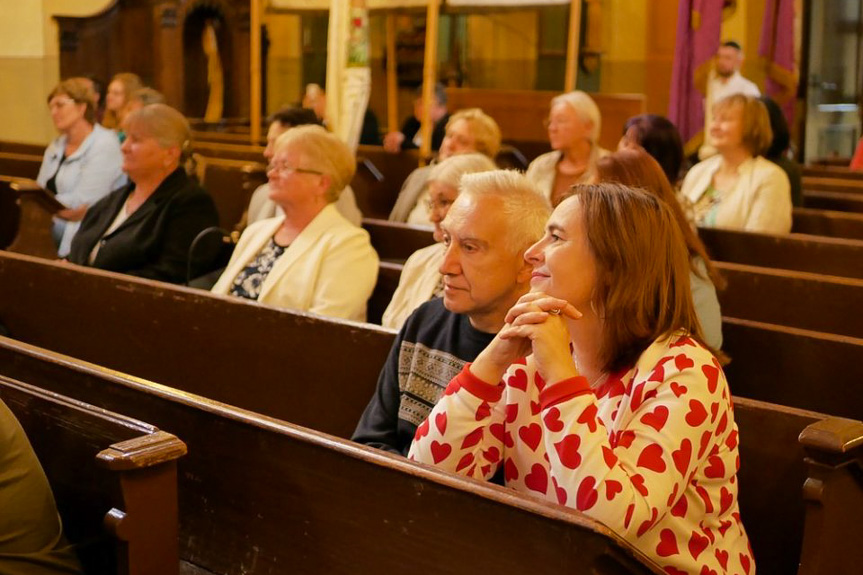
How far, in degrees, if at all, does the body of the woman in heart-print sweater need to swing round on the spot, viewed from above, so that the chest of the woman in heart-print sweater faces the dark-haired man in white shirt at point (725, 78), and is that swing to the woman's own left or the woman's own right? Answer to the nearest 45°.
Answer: approximately 135° to the woman's own right

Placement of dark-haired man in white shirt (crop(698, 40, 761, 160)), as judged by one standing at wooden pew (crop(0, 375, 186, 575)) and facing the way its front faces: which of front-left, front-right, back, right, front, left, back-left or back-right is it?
back

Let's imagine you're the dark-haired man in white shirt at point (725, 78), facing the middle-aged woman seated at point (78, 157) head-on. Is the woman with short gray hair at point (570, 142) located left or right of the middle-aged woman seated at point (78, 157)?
left

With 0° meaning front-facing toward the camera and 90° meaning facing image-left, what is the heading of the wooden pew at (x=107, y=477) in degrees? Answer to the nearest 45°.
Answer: approximately 45°

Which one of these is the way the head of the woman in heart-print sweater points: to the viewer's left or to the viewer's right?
to the viewer's left

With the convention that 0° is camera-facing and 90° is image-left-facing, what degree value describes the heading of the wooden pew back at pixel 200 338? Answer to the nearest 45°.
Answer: approximately 45°

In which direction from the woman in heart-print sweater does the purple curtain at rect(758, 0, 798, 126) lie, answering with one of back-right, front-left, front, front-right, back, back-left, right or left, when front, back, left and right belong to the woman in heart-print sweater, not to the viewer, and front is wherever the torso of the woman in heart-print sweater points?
back-right

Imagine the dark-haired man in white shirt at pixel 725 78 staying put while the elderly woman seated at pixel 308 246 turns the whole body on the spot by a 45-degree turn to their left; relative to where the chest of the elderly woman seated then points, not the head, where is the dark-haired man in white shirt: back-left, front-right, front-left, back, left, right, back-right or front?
back-left

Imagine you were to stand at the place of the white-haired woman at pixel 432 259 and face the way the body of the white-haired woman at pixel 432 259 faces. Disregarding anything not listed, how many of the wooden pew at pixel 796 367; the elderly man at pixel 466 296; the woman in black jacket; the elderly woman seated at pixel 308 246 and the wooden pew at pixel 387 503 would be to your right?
2
